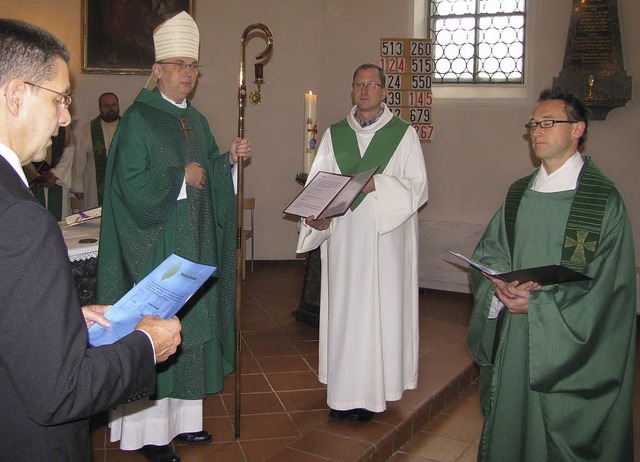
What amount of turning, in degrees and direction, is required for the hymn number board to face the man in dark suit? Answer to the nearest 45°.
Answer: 0° — it already faces them

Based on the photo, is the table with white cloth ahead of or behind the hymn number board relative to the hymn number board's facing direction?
ahead

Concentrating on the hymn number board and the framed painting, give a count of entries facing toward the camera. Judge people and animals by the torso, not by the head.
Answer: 2

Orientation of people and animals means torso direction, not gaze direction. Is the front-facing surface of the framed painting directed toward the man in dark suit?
yes

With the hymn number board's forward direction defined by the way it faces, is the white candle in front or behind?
in front

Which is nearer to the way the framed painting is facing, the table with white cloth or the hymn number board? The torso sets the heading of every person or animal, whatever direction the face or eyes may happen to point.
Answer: the table with white cloth

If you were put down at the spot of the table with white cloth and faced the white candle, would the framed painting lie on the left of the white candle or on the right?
left

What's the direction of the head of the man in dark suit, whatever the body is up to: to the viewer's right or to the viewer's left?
to the viewer's right

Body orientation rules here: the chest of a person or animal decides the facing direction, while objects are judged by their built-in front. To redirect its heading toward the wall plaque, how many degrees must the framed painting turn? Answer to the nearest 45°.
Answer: approximately 45° to its left

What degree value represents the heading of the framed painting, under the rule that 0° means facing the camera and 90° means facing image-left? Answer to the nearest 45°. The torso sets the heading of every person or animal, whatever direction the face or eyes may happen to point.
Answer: approximately 0°
